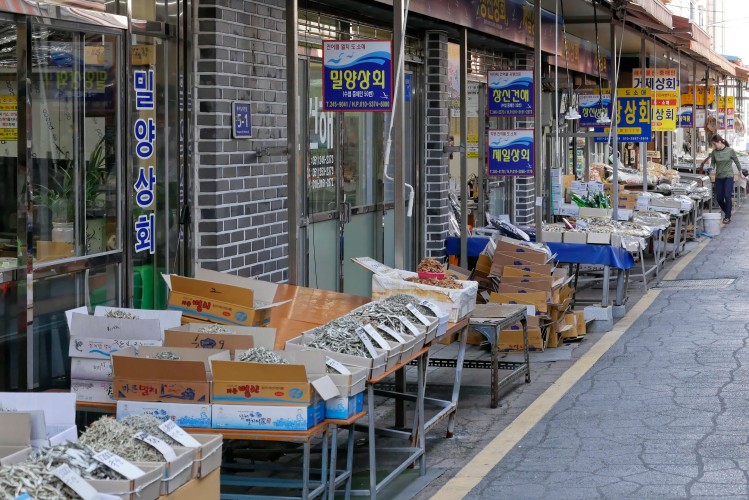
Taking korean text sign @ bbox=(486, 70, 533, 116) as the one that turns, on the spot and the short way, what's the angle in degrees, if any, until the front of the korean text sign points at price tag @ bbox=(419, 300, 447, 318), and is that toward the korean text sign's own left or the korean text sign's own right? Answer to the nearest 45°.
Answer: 0° — it already faces it

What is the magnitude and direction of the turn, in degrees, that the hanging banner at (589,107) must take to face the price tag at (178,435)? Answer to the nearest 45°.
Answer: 0° — it already faces it

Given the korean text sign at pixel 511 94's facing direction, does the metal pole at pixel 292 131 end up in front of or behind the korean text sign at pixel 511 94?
in front

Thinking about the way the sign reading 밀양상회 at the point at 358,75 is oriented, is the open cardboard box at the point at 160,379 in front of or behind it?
in front

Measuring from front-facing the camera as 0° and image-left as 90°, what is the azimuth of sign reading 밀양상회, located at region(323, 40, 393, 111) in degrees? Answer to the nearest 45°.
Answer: approximately 0°

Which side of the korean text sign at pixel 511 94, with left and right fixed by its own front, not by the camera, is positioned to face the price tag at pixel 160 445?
front

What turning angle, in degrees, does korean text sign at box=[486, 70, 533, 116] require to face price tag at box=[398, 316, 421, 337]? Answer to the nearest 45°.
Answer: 0° — it already faces it

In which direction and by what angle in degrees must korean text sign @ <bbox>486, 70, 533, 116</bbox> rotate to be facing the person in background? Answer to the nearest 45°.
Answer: approximately 180°

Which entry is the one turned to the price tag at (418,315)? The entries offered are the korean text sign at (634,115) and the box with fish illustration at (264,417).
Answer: the korean text sign

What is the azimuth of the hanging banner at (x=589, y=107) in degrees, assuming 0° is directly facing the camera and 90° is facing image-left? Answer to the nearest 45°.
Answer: approximately 0°

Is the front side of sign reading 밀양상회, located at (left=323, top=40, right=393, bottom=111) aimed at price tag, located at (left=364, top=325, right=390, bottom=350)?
yes

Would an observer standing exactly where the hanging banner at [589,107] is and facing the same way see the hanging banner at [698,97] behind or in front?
behind
